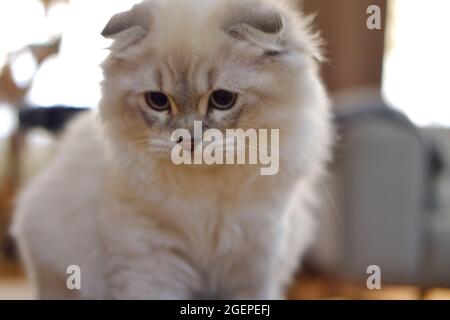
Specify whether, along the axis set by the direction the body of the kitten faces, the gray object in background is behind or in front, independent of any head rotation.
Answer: behind

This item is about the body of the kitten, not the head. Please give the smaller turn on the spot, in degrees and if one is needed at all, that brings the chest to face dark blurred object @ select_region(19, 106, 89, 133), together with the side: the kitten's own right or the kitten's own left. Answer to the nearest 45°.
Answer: approximately 135° to the kitten's own right

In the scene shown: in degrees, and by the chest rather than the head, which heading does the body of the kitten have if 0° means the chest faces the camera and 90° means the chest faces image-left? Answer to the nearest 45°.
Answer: approximately 0°
